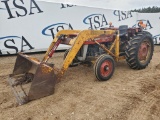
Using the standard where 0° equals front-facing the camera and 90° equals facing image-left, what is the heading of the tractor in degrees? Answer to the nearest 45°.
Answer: approximately 45°
